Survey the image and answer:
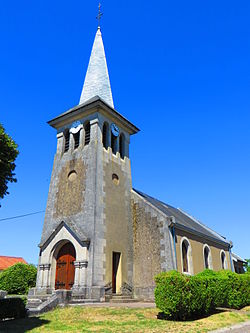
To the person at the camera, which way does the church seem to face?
facing the viewer and to the left of the viewer

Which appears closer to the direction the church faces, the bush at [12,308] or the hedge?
the bush

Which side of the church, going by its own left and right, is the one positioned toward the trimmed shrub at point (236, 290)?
left

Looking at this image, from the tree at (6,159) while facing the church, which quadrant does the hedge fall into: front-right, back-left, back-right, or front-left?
front-right

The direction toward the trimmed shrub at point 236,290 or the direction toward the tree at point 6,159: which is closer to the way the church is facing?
the tree

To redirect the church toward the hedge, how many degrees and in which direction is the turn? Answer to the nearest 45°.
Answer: approximately 90° to its left

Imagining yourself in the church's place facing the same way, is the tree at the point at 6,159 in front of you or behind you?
in front

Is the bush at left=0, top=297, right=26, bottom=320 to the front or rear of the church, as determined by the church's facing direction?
to the front

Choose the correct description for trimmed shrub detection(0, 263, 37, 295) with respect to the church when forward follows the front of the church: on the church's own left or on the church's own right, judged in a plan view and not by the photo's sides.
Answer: on the church's own right

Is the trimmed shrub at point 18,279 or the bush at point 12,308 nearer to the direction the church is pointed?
the bush
